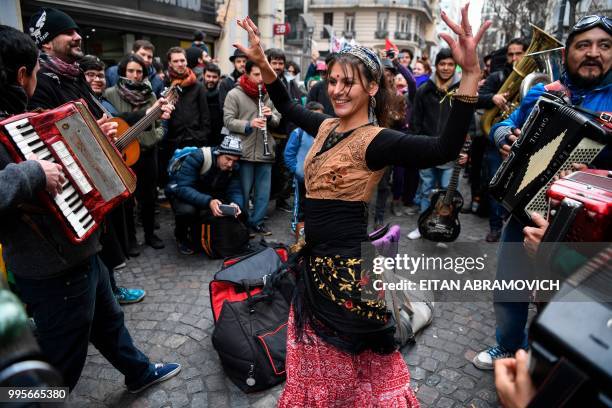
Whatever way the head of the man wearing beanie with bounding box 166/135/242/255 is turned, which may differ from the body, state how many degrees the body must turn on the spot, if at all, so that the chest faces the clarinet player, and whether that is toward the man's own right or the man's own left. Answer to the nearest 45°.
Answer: approximately 90° to the man's own left

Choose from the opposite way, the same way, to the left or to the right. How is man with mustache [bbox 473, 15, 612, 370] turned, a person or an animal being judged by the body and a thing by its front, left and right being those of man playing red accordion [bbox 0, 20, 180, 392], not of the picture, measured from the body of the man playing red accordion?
the opposite way

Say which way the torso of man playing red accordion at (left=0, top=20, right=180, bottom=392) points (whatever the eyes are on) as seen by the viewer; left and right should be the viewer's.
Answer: facing to the right of the viewer

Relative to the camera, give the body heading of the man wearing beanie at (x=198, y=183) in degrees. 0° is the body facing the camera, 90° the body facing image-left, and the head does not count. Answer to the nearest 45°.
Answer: approximately 315°

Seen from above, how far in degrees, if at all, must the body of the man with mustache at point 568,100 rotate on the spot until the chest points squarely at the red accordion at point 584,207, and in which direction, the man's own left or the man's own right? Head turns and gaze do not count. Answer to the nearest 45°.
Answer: approximately 45° to the man's own left

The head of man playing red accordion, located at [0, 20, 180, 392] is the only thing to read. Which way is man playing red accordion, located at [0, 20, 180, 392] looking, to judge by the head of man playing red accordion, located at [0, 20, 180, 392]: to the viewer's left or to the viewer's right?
to the viewer's right

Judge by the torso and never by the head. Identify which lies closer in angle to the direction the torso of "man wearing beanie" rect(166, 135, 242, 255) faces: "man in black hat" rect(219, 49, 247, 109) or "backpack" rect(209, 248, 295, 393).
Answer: the backpack

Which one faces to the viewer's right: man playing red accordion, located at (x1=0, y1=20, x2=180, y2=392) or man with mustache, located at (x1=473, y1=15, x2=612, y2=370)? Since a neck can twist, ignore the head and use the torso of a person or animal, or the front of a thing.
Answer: the man playing red accordion
